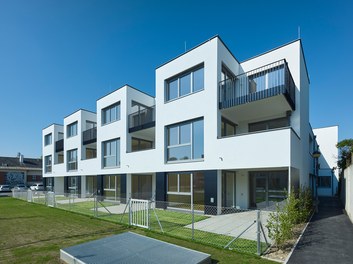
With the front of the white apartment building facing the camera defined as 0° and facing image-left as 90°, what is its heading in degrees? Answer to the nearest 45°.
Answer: approximately 45°
